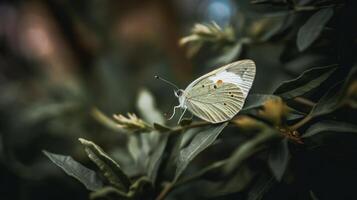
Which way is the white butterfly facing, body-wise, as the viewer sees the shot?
to the viewer's left
